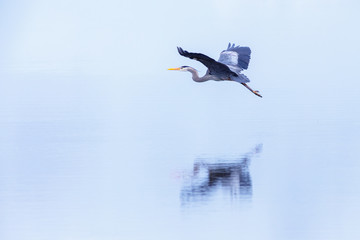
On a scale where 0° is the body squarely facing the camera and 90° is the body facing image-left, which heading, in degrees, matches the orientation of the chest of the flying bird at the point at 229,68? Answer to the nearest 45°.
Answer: approximately 90°
